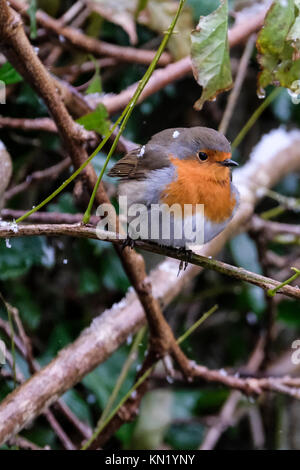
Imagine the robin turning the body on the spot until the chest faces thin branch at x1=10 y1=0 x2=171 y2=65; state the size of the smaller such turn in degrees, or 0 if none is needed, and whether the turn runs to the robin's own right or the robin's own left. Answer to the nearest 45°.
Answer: approximately 180°
